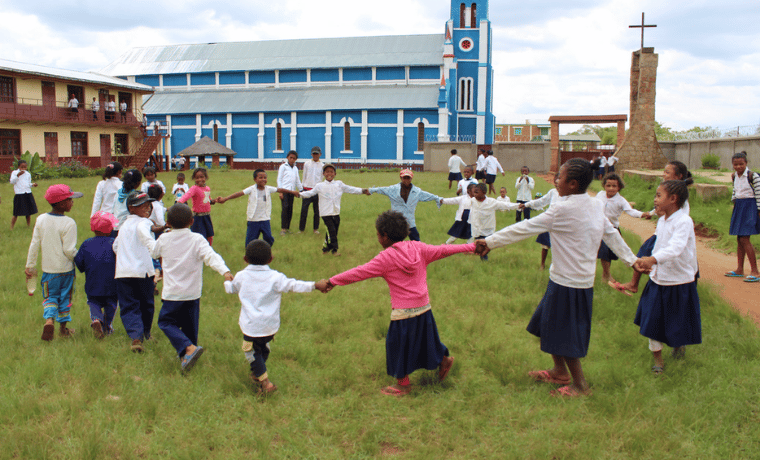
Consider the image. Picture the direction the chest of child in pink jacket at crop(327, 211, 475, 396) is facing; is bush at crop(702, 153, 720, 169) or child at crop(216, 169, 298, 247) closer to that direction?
the child

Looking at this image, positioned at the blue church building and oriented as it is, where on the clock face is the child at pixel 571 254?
The child is roughly at 3 o'clock from the blue church building.

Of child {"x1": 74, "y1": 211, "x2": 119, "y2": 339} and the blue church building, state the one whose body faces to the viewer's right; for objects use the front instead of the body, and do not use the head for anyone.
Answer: the blue church building

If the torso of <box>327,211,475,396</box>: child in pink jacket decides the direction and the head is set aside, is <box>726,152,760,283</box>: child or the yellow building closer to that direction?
the yellow building

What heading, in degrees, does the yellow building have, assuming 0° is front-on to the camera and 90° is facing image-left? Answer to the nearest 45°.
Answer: approximately 315°

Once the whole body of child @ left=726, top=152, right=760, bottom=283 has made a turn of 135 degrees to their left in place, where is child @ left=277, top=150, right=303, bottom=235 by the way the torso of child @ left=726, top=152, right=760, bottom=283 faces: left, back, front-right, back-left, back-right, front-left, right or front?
back

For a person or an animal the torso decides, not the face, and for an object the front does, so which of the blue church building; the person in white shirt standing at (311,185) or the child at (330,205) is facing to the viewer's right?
the blue church building

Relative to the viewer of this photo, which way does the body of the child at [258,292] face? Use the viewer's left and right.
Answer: facing away from the viewer

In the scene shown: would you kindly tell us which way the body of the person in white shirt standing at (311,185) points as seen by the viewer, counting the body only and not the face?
toward the camera

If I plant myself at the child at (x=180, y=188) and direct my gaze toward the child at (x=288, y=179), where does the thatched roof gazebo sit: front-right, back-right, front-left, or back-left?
front-left

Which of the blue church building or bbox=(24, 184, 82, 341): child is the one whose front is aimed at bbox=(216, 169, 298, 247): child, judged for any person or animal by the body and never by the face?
bbox=(24, 184, 82, 341): child

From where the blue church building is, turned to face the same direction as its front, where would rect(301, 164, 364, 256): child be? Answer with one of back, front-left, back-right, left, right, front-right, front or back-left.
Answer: right

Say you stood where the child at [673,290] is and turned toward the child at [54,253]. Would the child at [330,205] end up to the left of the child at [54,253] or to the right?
right

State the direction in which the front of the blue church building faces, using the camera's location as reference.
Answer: facing to the right of the viewer

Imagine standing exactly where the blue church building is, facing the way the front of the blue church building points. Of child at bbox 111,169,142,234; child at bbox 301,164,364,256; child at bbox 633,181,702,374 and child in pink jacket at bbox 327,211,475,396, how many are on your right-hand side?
4

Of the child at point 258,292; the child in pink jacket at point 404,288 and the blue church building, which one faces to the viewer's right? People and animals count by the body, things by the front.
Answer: the blue church building

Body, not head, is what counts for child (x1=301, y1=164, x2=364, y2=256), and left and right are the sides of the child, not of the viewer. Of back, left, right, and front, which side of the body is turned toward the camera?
front

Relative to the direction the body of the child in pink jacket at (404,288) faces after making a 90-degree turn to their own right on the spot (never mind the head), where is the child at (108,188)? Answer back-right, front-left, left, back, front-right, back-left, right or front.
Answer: left

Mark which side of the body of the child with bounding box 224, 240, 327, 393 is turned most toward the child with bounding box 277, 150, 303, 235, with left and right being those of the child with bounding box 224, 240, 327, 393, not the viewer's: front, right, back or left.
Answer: front

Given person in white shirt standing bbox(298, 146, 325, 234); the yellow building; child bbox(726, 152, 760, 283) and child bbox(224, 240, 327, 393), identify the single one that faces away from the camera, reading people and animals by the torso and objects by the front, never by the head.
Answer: child bbox(224, 240, 327, 393)
